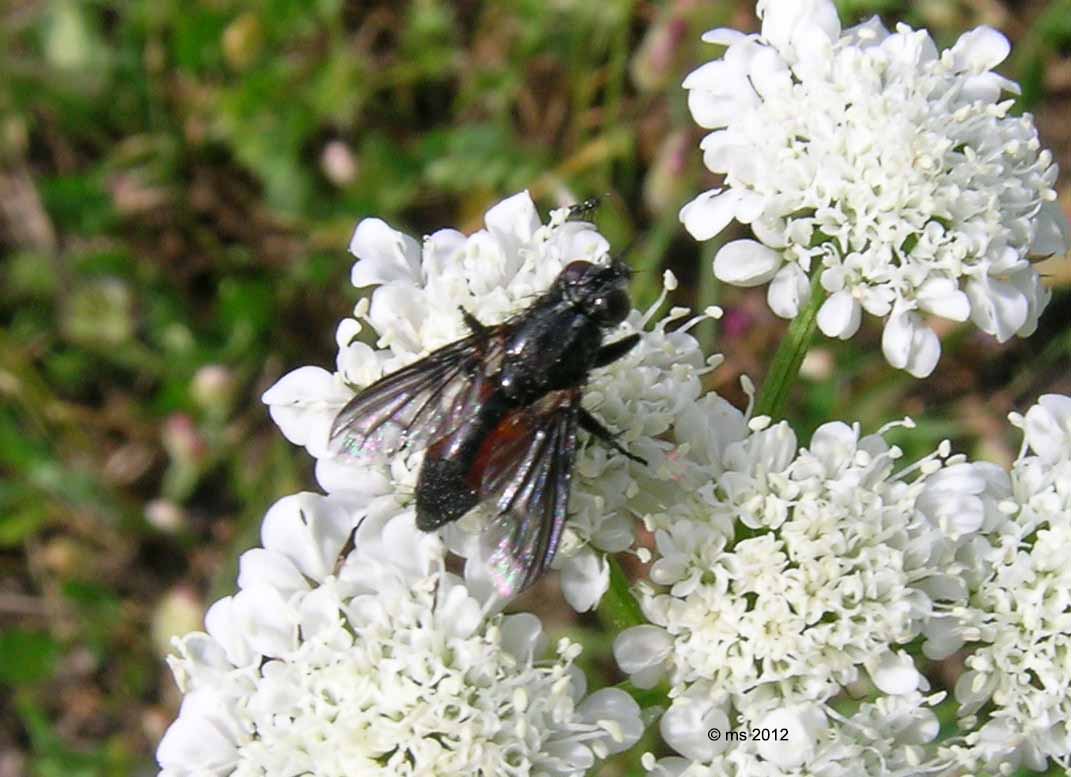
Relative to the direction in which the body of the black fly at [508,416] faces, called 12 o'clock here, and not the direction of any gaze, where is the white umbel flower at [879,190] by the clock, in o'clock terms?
The white umbel flower is roughly at 1 o'clock from the black fly.

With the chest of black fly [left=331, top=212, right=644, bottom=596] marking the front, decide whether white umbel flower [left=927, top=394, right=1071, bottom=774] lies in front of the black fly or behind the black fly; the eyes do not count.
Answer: in front

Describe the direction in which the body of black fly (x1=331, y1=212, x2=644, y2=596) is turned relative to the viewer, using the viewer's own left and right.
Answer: facing away from the viewer and to the right of the viewer
